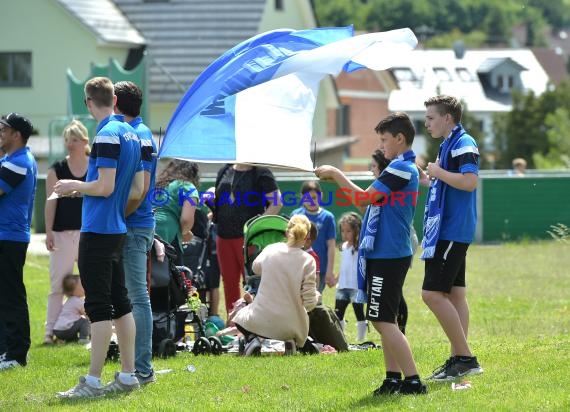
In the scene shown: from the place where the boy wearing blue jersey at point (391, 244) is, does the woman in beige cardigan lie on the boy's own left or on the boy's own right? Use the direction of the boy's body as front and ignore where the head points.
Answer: on the boy's own right

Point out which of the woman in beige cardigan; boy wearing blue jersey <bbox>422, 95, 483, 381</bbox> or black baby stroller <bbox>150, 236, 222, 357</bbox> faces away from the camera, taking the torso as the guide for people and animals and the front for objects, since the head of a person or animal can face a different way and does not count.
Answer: the woman in beige cardigan

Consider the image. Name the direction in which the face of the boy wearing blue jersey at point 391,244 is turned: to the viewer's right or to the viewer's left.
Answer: to the viewer's left

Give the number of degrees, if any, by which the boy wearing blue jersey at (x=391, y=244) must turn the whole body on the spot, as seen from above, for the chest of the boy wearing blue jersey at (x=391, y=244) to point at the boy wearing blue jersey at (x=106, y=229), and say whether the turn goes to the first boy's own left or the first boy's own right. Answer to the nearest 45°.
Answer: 0° — they already face them

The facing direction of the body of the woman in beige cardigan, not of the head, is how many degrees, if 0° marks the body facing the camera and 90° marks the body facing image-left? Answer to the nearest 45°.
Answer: approximately 180°

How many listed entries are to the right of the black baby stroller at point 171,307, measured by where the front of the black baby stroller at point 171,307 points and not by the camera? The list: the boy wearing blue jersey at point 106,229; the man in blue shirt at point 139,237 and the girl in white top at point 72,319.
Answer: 2

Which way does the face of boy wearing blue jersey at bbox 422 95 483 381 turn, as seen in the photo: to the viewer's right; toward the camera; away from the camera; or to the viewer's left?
to the viewer's left

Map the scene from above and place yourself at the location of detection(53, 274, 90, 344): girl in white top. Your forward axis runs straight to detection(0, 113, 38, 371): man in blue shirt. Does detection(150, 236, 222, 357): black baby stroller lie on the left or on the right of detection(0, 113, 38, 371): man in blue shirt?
left

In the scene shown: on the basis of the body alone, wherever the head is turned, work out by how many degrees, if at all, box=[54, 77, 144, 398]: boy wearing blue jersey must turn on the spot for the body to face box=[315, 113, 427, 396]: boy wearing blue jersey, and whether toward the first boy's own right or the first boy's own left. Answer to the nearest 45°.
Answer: approximately 135° to the first boy's own right
